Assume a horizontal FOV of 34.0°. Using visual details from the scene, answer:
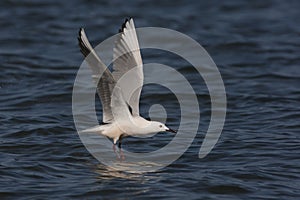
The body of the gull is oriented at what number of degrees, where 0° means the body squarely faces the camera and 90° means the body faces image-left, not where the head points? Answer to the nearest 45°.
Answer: approximately 270°
